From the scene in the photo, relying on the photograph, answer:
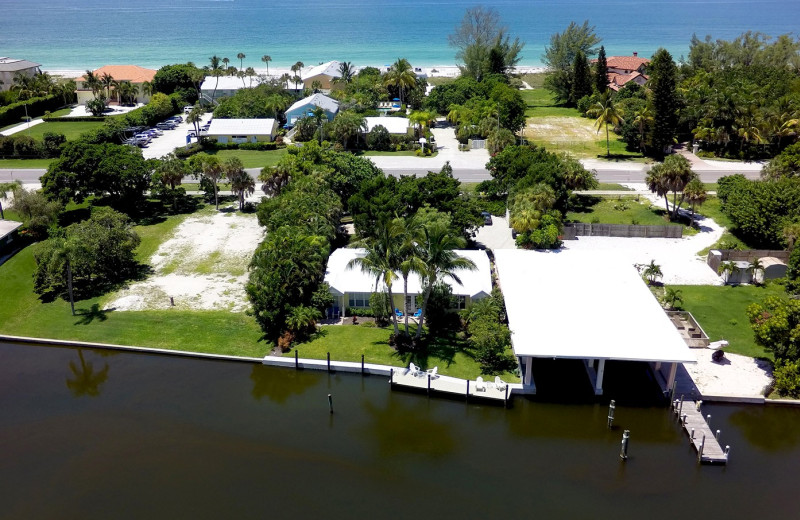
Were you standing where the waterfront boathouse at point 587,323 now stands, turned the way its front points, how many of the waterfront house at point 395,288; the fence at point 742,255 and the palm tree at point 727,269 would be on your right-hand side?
1

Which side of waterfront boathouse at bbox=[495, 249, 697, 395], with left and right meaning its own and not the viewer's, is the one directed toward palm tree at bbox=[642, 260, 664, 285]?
back

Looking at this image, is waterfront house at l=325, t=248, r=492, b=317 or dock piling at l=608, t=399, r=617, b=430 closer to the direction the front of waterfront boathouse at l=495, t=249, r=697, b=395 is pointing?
the dock piling

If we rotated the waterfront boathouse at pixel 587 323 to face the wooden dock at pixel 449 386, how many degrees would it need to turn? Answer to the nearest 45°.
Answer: approximately 45° to its right

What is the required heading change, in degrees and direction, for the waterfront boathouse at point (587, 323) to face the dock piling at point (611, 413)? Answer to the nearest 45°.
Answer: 0° — it already faces it

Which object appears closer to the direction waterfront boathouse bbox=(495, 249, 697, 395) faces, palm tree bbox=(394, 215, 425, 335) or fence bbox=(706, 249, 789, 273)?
the palm tree

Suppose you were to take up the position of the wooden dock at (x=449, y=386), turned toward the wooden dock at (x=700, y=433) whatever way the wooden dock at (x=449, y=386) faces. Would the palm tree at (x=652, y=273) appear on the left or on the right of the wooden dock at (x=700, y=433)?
left

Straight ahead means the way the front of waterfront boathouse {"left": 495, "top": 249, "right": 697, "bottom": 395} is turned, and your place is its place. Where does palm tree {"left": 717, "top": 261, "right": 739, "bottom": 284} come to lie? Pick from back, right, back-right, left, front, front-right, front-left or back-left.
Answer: back-left

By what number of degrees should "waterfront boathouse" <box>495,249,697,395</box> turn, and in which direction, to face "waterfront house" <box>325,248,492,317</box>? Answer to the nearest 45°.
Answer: approximately 90° to its right

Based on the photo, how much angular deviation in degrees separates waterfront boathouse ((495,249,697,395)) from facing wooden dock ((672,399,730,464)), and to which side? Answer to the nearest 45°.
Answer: approximately 45° to its left

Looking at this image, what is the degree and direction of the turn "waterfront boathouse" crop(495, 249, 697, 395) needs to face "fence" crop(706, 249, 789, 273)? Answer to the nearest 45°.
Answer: approximately 135° to its left

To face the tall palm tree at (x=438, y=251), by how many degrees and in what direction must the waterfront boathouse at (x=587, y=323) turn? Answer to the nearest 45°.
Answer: approximately 90° to its right

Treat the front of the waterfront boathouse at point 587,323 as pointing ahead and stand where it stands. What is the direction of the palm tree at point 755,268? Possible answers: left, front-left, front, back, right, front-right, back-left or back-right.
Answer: back-left

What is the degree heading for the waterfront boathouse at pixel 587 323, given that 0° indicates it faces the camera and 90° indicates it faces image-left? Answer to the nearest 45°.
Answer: approximately 0°

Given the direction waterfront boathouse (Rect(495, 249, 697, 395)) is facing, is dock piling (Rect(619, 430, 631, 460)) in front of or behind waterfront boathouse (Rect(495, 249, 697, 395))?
in front
